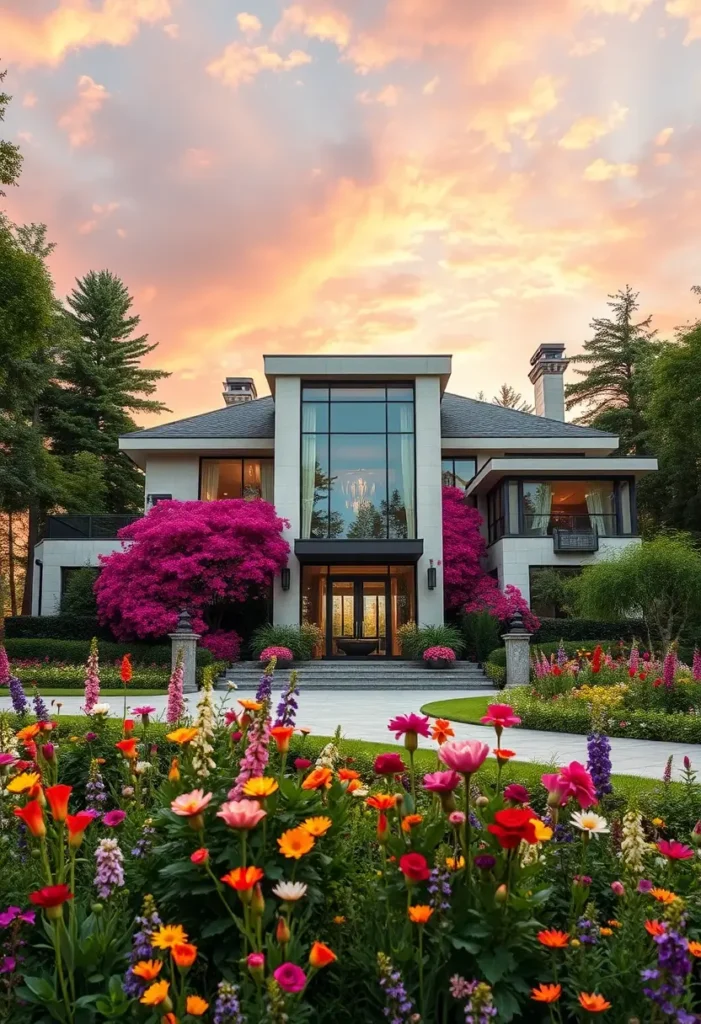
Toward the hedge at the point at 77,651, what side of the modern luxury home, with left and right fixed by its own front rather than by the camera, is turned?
right

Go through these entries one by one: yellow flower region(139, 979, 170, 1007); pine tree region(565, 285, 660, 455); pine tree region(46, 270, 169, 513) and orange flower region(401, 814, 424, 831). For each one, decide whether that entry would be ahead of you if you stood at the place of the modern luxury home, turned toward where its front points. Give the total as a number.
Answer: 2

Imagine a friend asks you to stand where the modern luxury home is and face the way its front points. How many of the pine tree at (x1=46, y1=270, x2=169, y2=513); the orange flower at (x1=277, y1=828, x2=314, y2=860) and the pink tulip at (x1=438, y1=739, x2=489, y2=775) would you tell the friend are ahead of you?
2

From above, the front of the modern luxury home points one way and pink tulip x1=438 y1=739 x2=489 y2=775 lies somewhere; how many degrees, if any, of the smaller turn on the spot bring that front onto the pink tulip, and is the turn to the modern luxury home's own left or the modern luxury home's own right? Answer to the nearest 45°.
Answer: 0° — it already faces it

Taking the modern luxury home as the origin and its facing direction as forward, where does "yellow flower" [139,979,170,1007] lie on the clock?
The yellow flower is roughly at 12 o'clock from the modern luxury home.

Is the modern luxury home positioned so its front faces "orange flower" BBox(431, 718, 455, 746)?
yes

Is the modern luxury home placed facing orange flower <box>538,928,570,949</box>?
yes

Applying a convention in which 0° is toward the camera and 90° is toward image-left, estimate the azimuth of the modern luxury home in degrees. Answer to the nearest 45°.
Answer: approximately 0°

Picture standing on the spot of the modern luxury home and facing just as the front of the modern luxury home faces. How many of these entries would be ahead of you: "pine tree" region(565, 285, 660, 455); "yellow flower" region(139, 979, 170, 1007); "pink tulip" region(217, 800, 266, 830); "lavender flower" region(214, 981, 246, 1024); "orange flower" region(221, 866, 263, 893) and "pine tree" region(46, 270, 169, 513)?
4

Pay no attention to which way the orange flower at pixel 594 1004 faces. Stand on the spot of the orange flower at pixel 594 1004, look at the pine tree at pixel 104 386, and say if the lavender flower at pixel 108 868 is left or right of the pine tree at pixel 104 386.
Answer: left

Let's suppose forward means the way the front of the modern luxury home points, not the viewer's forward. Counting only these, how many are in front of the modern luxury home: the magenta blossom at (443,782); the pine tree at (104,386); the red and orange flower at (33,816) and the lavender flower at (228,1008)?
3
